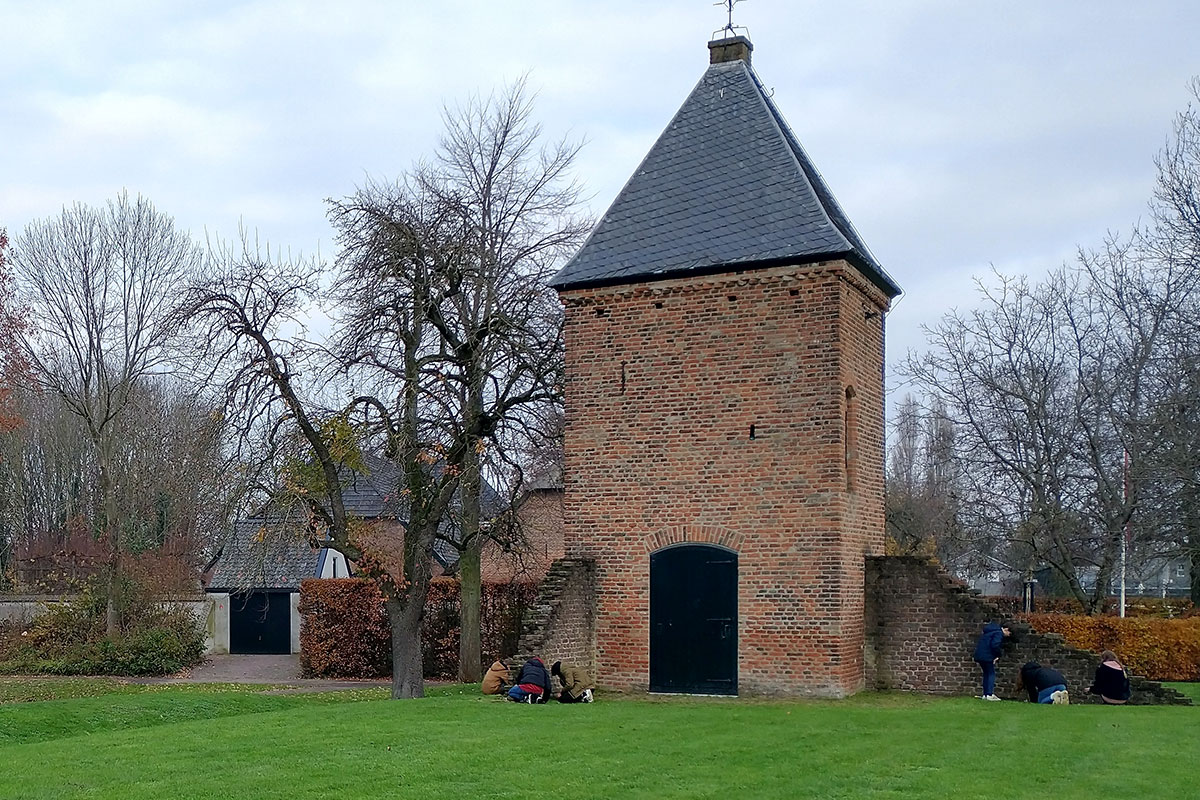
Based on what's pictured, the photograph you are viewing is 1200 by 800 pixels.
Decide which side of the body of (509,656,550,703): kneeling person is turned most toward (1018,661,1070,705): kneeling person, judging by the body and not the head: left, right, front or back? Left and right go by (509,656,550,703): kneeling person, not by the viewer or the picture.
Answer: right

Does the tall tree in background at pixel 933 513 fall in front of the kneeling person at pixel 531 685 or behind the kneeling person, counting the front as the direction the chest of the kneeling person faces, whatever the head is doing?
in front

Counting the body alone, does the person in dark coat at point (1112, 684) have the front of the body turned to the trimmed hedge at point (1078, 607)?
yes

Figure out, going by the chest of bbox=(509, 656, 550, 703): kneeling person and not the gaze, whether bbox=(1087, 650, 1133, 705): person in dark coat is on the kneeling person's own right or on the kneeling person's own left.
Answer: on the kneeling person's own right

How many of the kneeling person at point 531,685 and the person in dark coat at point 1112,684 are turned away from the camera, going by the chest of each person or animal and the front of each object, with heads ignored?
2

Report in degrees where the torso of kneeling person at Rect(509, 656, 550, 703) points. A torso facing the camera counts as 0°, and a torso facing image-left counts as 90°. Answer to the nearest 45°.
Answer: approximately 180°

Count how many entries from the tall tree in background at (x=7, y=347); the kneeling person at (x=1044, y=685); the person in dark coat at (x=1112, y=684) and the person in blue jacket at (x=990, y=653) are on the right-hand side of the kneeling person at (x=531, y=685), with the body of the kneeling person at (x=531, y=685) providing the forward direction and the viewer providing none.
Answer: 3

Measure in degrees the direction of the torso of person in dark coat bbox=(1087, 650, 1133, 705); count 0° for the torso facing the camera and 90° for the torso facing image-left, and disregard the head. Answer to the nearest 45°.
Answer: approximately 180°

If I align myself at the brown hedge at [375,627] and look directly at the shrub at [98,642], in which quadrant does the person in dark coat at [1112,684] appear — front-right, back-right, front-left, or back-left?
back-left

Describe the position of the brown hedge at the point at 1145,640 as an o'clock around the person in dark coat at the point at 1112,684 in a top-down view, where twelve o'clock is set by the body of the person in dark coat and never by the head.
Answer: The brown hedge is roughly at 12 o'clock from the person in dark coat.

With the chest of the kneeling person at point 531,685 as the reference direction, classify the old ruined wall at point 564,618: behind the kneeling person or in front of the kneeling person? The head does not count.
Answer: in front
